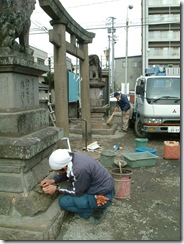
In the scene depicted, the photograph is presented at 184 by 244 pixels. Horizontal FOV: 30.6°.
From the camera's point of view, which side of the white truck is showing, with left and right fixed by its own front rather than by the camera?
front

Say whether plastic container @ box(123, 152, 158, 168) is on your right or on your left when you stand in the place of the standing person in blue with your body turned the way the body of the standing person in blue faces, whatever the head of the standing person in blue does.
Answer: on your left

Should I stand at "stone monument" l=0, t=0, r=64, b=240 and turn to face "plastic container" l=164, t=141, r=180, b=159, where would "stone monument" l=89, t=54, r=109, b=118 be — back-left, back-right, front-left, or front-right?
front-left

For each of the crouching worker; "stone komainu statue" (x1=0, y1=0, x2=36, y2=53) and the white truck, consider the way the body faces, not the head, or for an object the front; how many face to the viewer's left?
1

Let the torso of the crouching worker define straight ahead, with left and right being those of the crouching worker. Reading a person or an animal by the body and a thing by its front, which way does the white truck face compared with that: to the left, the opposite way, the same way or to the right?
to the left

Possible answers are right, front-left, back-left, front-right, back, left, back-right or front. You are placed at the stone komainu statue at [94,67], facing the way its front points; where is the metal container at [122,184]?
front-left

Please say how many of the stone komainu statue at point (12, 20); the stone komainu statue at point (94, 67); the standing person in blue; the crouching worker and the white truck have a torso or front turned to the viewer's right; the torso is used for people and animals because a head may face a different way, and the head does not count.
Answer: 1

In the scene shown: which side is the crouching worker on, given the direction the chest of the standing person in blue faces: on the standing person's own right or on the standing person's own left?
on the standing person's own left

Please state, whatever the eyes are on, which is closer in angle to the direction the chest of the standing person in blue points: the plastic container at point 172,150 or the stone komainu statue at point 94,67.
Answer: the stone komainu statue

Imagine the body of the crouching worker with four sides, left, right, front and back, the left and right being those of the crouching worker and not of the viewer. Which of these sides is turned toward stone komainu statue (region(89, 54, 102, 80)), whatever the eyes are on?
right

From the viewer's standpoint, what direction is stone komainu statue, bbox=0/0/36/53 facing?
to the viewer's right

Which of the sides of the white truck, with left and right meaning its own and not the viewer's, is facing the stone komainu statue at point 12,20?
front

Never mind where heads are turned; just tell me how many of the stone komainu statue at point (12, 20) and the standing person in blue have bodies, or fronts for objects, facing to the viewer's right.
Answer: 1

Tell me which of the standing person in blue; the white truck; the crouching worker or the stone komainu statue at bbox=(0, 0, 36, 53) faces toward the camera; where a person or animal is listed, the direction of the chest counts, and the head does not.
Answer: the white truck

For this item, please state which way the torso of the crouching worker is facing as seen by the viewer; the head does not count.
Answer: to the viewer's left

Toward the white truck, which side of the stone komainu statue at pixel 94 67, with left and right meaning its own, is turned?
left

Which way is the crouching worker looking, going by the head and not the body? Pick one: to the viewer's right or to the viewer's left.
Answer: to the viewer's left

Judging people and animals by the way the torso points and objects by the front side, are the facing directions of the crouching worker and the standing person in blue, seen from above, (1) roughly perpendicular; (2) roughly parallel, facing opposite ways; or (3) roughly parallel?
roughly parallel
